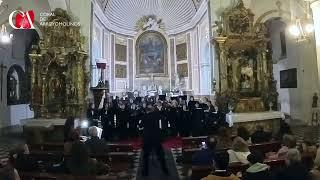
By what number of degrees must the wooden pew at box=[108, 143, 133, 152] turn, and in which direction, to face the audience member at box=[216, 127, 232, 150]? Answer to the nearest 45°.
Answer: approximately 135° to its right

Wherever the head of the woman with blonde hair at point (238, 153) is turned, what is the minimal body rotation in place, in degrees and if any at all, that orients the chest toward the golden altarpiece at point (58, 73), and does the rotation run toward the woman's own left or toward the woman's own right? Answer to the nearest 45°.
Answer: approximately 45° to the woman's own left

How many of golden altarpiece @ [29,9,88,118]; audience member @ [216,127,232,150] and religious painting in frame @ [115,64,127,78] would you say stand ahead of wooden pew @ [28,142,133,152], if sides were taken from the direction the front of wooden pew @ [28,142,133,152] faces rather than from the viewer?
2

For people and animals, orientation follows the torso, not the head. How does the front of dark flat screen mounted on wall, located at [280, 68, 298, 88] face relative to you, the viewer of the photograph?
facing the viewer and to the left of the viewer

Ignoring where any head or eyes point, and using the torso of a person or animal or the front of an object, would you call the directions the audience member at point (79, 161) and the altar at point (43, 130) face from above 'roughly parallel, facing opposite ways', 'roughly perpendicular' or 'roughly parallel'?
roughly parallel, facing opposite ways

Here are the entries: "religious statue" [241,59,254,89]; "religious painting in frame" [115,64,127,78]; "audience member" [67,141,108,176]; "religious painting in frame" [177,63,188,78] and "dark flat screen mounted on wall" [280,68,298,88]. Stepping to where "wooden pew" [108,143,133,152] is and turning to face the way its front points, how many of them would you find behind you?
1

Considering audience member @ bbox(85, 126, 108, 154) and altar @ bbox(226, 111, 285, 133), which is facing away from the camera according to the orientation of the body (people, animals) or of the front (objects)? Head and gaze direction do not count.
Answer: the audience member

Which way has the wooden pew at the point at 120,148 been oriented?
away from the camera

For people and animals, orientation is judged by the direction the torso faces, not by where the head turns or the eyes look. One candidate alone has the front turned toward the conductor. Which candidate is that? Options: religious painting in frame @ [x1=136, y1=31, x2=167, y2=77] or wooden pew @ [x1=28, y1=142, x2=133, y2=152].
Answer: the religious painting in frame

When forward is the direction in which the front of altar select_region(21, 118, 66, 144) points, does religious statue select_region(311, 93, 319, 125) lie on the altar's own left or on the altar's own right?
on the altar's own left

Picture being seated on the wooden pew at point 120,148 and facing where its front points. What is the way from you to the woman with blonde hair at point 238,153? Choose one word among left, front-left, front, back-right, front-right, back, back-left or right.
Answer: back-right

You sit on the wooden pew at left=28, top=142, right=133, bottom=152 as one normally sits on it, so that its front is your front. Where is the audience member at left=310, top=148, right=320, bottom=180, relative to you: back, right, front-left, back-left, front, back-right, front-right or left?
back-right

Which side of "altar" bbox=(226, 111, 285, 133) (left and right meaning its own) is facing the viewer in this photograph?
front

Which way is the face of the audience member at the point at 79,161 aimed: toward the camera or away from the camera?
away from the camera

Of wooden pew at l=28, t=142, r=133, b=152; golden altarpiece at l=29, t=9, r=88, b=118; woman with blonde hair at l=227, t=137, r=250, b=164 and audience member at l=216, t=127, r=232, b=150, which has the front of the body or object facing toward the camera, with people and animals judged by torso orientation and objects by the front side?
the golden altarpiece

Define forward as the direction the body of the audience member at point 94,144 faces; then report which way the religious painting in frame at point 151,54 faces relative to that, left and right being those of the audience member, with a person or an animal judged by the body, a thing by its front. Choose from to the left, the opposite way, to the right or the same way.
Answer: the opposite way

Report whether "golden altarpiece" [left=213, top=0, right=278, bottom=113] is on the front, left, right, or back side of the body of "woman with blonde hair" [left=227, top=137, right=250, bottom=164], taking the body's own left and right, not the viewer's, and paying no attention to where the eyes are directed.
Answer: front

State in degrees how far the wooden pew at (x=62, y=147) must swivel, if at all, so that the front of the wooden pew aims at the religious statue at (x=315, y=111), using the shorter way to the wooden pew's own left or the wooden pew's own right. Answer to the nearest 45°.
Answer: approximately 90° to the wooden pew's own right

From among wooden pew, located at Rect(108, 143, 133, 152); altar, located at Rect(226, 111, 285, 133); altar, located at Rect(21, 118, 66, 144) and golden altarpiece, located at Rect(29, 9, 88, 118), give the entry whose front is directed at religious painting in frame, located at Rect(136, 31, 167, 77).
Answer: the wooden pew

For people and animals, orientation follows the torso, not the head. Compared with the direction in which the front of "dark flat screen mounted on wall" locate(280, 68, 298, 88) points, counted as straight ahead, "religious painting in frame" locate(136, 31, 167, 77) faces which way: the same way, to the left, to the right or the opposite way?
to the left

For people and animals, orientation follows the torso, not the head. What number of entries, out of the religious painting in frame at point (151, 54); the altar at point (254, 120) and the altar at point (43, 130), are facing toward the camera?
3

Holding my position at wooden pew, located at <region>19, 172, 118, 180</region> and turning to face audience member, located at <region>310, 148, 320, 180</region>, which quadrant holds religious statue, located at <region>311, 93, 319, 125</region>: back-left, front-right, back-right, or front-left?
front-left

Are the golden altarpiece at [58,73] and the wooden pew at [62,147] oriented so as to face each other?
yes
